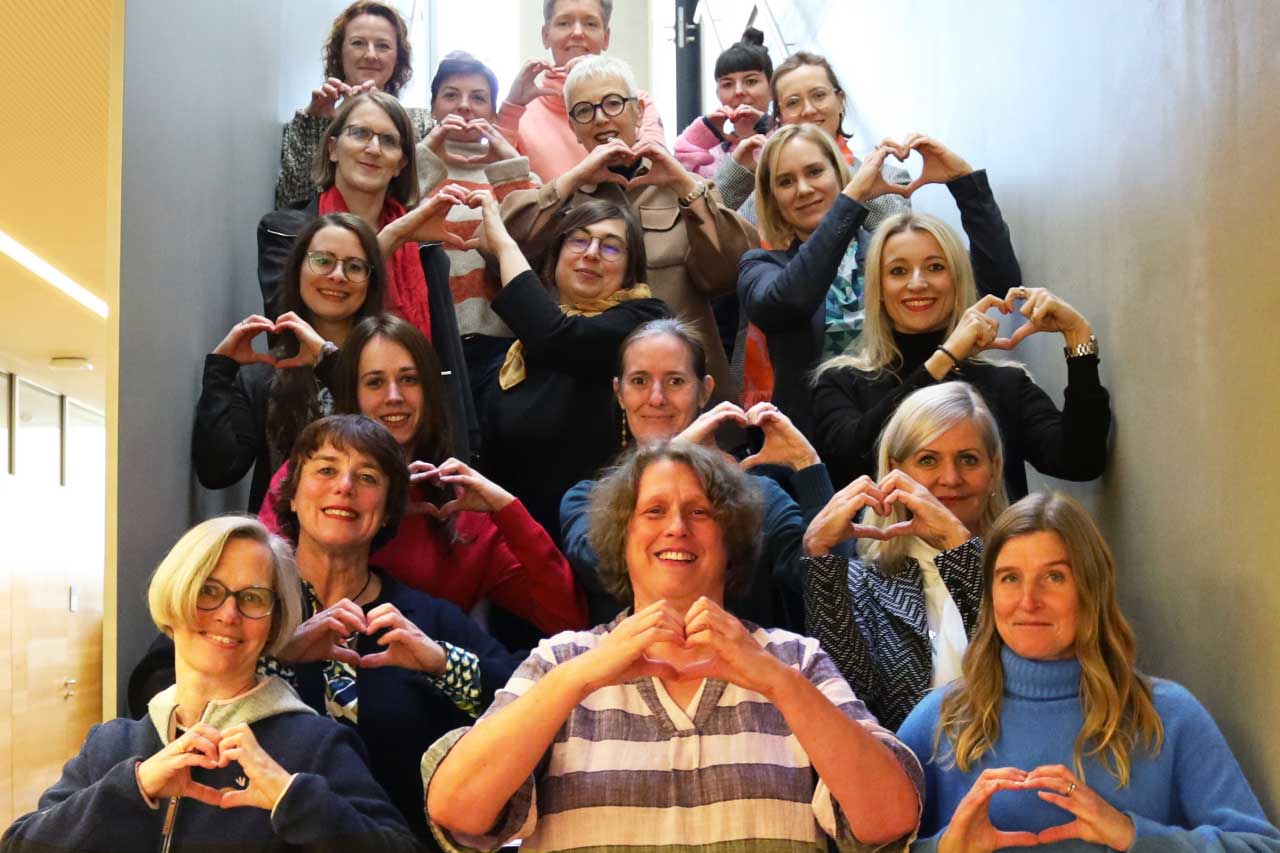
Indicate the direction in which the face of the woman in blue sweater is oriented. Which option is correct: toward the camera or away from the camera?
toward the camera

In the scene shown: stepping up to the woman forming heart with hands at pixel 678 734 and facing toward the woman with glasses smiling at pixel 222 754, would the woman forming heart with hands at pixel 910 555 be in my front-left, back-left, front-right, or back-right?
back-right

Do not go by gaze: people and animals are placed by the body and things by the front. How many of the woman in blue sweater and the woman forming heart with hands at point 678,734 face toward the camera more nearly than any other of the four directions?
2

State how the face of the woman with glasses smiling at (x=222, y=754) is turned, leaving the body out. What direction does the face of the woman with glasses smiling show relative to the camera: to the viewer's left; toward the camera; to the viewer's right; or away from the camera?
toward the camera

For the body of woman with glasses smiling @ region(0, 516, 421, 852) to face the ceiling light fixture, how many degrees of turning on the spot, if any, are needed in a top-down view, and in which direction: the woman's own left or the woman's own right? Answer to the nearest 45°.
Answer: approximately 180°

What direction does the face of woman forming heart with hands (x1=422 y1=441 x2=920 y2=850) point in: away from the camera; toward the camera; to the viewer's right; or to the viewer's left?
toward the camera

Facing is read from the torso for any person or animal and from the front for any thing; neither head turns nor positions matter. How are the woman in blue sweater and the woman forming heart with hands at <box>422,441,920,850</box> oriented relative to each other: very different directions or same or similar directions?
same or similar directions

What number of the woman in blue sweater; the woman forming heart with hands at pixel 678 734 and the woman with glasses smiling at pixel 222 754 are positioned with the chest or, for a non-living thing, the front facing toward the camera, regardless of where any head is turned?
3

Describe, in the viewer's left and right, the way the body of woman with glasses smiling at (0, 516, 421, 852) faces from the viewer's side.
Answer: facing the viewer

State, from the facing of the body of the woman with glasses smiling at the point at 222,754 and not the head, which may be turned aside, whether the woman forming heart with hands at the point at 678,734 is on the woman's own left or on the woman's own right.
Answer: on the woman's own left

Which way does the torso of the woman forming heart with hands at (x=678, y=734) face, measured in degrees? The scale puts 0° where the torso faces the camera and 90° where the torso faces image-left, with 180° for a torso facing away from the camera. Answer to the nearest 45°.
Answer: approximately 0°

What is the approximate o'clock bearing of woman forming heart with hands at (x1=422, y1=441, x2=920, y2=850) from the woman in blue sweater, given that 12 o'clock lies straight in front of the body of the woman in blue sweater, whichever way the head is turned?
The woman forming heart with hands is roughly at 2 o'clock from the woman in blue sweater.

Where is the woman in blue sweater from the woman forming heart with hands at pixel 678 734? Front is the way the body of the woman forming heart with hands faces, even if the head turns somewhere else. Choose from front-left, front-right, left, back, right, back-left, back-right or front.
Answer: left

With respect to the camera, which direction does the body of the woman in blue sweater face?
toward the camera
